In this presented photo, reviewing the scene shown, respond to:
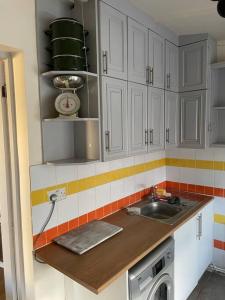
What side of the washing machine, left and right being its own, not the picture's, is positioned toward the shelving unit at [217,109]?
left

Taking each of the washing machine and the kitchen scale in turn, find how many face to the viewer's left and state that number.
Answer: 0

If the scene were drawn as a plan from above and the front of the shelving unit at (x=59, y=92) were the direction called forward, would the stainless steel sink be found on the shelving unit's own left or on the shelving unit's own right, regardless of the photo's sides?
on the shelving unit's own left

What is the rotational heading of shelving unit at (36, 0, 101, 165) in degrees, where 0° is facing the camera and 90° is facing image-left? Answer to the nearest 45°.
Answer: approximately 0°

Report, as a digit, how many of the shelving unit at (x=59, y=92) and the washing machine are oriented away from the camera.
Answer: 0
